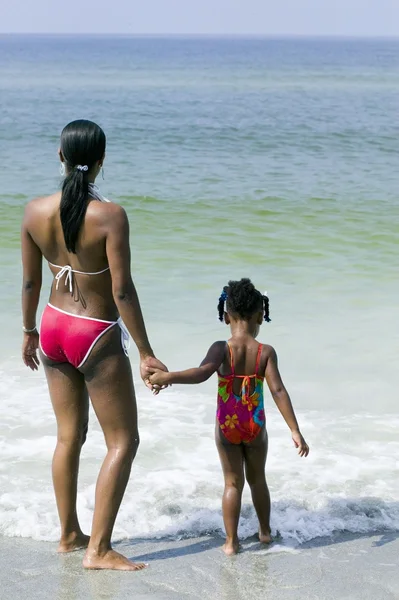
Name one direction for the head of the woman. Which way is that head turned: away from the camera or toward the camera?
away from the camera

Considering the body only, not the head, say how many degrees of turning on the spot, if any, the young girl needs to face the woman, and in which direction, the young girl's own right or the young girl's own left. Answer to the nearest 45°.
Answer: approximately 90° to the young girl's own left

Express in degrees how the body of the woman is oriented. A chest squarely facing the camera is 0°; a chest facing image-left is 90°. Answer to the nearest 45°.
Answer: approximately 225°

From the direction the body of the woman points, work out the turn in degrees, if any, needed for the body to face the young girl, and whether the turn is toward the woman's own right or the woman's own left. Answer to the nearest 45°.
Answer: approximately 45° to the woman's own right

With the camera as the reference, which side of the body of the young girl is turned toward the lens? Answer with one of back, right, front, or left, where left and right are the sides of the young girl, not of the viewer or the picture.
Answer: back
